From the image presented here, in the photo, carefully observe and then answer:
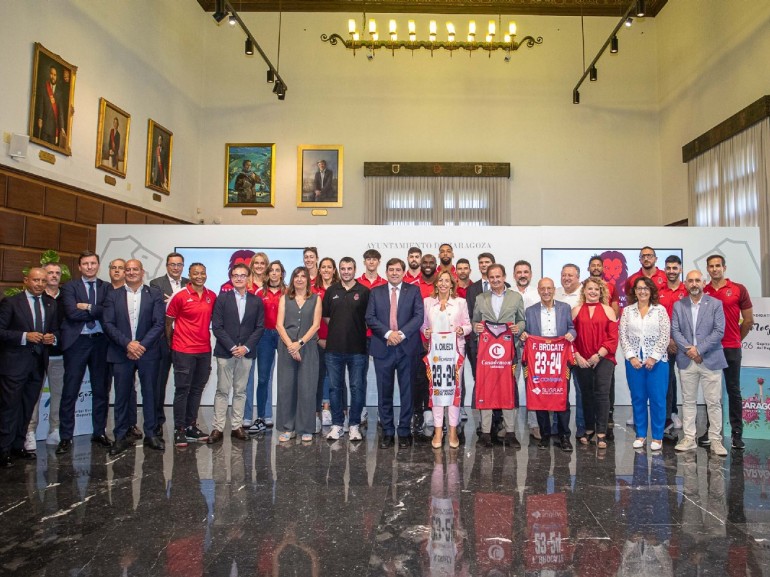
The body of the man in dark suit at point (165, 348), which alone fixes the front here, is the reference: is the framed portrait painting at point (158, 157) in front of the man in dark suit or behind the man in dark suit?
behind

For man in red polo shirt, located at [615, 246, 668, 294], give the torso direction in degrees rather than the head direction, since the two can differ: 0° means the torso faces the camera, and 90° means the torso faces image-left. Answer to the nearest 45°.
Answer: approximately 0°

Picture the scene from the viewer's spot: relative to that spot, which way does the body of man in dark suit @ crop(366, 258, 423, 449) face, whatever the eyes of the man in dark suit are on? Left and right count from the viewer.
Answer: facing the viewer

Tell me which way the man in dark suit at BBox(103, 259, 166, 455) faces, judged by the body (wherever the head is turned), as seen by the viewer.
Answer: toward the camera

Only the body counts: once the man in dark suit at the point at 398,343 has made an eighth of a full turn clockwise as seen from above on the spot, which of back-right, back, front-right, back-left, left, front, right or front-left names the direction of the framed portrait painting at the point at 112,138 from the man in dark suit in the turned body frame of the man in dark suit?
right

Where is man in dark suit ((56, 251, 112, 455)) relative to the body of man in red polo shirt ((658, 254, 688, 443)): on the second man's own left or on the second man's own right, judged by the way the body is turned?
on the second man's own right

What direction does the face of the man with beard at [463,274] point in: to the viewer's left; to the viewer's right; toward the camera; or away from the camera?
toward the camera

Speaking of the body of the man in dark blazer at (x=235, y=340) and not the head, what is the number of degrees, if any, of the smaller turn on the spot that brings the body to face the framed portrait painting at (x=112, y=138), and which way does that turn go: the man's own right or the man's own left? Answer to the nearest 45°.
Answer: approximately 135° to the man's own right

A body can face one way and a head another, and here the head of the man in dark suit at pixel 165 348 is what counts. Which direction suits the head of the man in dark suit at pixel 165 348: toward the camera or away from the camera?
toward the camera

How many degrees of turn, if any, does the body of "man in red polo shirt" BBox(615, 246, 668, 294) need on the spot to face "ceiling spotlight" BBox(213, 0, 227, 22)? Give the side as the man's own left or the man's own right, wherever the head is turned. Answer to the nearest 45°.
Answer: approximately 90° to the man's own right

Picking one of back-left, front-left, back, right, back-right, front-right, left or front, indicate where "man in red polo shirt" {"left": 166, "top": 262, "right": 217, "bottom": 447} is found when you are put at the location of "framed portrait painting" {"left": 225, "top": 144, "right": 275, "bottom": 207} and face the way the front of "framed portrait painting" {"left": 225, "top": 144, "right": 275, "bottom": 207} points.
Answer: front

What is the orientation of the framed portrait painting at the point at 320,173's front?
toward the camera

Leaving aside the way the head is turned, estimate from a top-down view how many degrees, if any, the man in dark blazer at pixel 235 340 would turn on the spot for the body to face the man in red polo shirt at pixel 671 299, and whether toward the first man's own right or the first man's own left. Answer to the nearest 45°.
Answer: approximately 90° to the first man's own left

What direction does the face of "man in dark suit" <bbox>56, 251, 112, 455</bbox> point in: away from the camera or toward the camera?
toward the camera

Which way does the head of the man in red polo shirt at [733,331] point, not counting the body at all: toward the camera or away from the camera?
toward the camera
